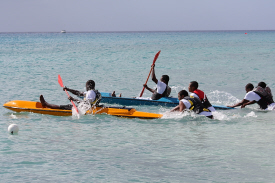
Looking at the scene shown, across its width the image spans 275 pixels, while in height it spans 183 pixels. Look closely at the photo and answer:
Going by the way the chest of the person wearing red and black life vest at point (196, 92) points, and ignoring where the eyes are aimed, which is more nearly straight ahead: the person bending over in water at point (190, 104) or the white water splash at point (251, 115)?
the person bending over in water

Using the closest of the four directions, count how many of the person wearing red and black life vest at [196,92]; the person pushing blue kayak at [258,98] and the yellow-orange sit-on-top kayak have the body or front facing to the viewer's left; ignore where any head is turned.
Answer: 3

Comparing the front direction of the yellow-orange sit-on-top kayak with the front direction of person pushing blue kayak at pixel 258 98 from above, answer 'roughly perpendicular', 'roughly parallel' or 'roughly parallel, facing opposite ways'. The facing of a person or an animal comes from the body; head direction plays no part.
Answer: roughly parallel

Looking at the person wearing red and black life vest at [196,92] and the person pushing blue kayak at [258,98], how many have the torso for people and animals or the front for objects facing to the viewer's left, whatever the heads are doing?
2

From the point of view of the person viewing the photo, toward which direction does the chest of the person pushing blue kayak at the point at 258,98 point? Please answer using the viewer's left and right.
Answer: facing to the left of the viewer

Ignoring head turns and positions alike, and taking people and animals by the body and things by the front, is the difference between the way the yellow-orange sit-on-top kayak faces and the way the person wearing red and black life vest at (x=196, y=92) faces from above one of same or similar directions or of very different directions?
same or similar directions

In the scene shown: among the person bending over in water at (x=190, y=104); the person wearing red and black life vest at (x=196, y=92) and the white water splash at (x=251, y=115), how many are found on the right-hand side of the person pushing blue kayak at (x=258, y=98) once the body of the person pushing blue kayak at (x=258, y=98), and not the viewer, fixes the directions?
0

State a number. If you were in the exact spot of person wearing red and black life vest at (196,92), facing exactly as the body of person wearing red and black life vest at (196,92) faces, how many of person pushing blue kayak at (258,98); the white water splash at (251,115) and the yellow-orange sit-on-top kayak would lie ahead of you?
1

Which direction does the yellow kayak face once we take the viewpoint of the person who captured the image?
facing to the left of the viewer

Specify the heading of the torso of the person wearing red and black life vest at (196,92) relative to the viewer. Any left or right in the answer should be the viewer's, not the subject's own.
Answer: facing to the left of the viewer

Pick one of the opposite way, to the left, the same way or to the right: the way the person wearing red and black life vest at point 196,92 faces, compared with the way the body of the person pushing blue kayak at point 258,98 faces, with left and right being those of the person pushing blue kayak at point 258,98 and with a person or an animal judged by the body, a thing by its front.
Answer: the same way
